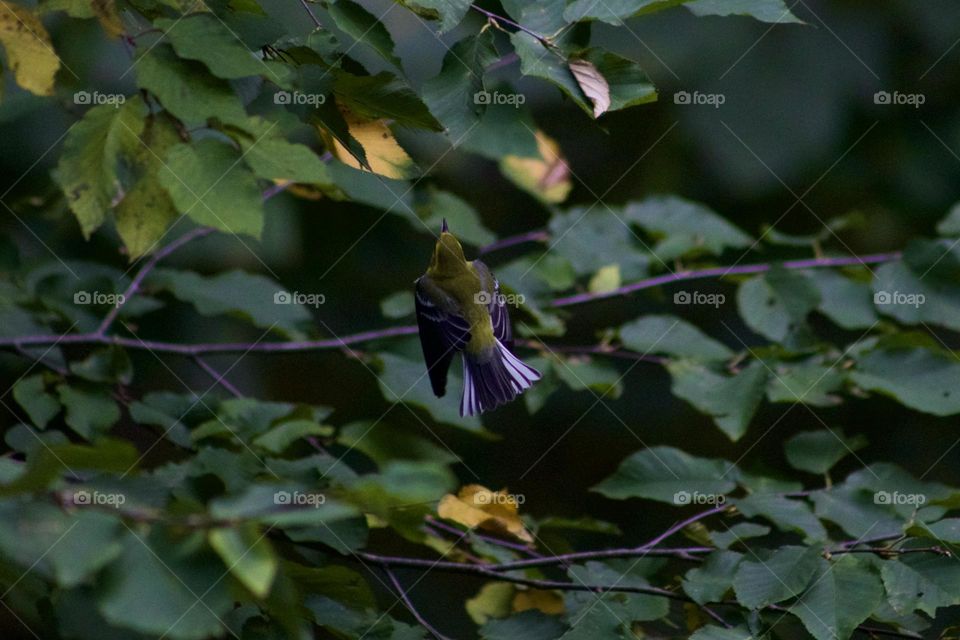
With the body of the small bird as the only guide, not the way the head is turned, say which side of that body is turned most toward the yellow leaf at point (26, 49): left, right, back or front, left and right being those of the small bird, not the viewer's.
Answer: left

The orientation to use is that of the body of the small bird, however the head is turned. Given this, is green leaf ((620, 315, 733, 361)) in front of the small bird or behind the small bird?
in front

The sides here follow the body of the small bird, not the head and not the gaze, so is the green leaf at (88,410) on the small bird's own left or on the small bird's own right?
on the small bird's own left

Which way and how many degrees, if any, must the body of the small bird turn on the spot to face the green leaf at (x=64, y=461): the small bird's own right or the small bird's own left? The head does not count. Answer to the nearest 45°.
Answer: approximately 135° to the small bird's own left

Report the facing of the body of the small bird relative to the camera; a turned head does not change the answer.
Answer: away from the camera

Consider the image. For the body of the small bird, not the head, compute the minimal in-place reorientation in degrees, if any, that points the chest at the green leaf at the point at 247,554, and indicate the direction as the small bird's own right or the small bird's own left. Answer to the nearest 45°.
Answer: approximately 180°
